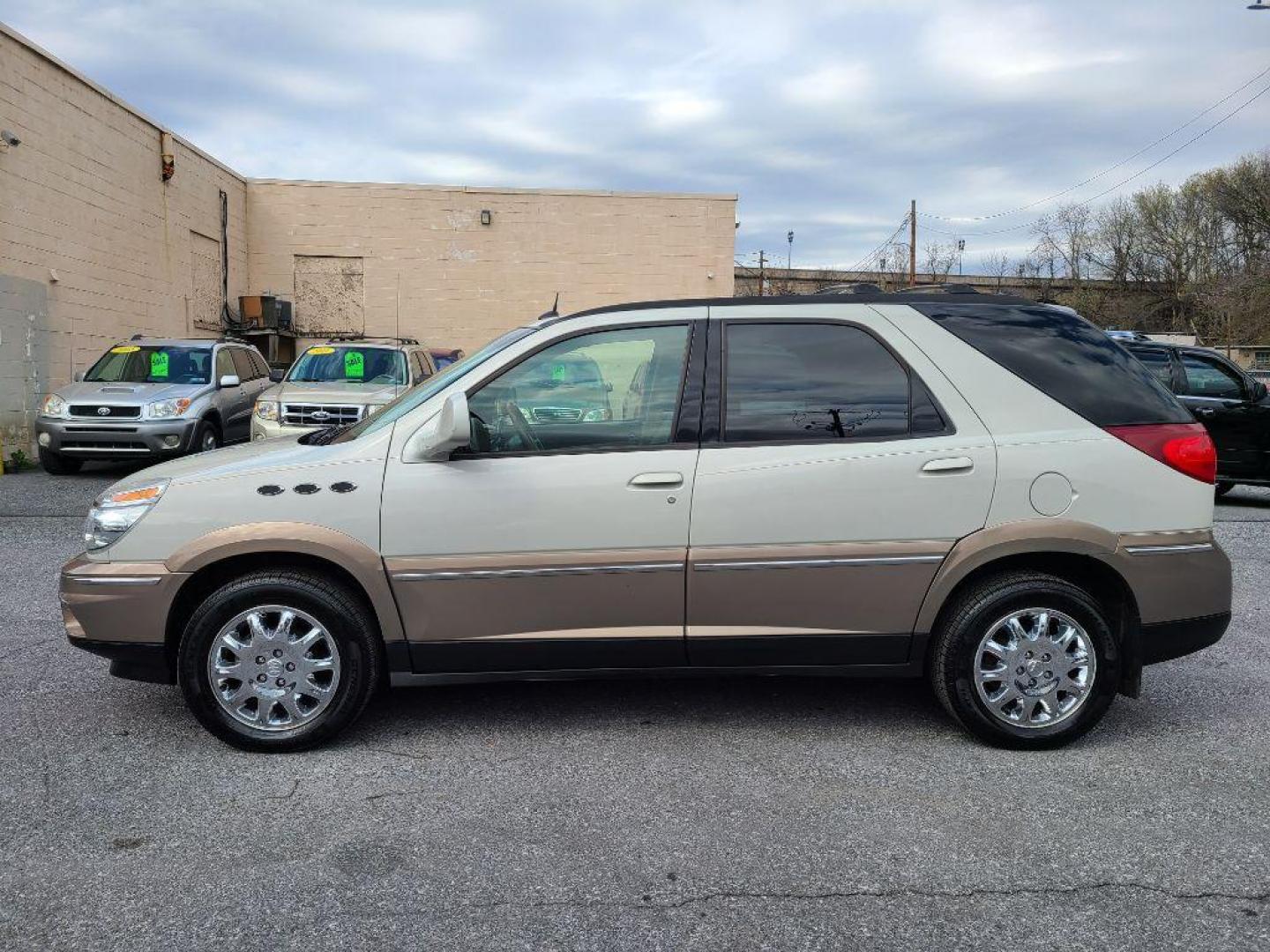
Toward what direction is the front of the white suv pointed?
to the viewer's left

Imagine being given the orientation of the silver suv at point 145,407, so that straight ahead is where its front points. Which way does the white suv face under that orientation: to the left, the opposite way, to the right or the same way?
to the right

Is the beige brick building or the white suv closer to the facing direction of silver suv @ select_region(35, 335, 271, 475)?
the white suv

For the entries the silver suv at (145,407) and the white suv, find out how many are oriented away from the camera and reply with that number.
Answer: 0

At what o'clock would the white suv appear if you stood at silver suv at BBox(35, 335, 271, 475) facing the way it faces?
The white suv is roughly at 10 o'clock from the silver suv.

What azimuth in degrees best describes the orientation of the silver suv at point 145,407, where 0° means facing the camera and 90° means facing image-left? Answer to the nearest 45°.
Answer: approximately 45°

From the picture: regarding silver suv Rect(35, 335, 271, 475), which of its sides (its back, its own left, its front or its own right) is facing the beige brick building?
back

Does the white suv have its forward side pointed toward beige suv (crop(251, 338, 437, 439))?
no

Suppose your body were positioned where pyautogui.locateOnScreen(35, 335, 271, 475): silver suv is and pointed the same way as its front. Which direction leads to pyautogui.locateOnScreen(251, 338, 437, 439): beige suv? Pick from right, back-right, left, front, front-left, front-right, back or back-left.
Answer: left
